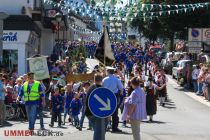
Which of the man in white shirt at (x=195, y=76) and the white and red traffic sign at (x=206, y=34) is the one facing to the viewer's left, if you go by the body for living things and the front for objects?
the man in white shirt

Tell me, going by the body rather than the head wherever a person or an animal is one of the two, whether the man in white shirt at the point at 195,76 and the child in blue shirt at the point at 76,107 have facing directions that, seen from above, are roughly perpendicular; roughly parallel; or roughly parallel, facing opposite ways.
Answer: roughly perpendicular

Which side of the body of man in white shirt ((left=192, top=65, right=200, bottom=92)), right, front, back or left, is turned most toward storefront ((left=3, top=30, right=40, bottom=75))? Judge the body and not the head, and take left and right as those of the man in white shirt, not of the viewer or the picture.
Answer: front

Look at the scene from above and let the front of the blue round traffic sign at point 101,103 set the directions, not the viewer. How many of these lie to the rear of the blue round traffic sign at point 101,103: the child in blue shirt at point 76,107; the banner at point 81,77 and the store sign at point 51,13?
3

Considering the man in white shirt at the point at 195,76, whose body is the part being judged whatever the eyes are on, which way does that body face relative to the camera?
to the viewer's left

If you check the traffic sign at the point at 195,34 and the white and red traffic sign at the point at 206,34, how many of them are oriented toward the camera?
2

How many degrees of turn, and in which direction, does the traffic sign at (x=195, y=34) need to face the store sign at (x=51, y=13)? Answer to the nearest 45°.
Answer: approximately 90° to its right
